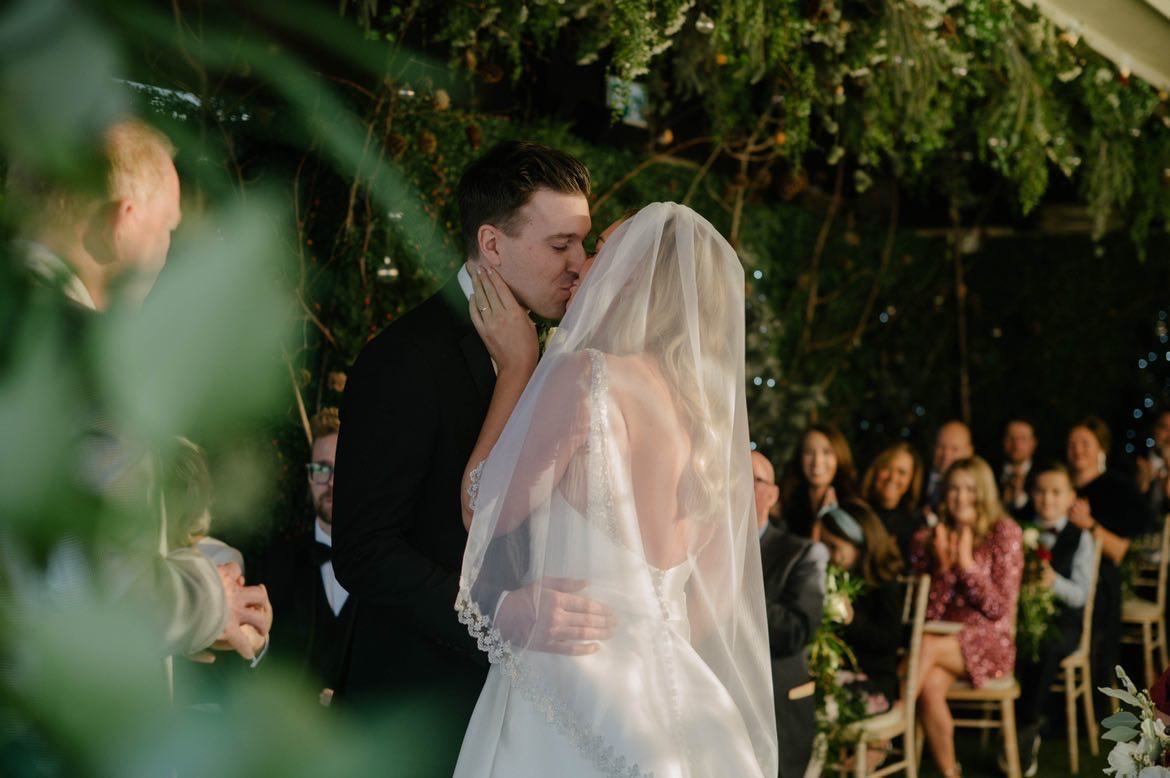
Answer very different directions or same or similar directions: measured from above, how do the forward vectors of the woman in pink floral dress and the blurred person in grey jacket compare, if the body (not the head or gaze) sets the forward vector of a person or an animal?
very different directions

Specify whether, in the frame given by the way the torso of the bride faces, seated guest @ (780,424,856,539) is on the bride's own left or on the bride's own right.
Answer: on the bride's own right

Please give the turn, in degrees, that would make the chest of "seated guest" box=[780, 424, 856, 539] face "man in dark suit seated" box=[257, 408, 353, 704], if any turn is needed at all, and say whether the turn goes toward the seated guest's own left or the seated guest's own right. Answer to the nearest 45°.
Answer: approximately 45° to the seated guest's own right

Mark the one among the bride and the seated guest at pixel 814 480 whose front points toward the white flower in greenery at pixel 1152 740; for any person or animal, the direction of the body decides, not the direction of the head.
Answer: the seated guest

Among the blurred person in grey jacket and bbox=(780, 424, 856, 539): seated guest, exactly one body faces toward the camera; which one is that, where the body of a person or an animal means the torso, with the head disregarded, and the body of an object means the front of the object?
the seated guest

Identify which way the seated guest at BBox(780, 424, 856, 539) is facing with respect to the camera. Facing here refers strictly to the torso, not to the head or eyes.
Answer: toward the camera

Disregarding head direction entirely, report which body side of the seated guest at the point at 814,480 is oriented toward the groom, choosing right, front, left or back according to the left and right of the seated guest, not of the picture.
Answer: front

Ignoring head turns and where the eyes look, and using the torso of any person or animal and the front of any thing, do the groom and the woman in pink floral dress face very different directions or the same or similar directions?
very different directions

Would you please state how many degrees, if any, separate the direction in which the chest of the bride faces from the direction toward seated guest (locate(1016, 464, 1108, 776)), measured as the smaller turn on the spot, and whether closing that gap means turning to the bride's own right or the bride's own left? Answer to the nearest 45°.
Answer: approximately 90° to the bride's own right

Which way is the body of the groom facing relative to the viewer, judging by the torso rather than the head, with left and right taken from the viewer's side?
facing to the right of the viewer

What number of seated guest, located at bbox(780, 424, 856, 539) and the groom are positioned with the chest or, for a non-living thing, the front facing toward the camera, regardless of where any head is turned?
1

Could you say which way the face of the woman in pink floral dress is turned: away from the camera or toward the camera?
toward the camera

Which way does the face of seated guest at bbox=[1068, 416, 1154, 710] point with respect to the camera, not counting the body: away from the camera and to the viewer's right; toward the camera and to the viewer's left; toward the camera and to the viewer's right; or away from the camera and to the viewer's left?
toward the camera and to the viewer's left

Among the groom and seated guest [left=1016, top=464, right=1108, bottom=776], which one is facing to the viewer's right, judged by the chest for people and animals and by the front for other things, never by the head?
the groom

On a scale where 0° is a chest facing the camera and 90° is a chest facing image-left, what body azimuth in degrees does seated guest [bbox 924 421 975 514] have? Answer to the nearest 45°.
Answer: approximately 45°
